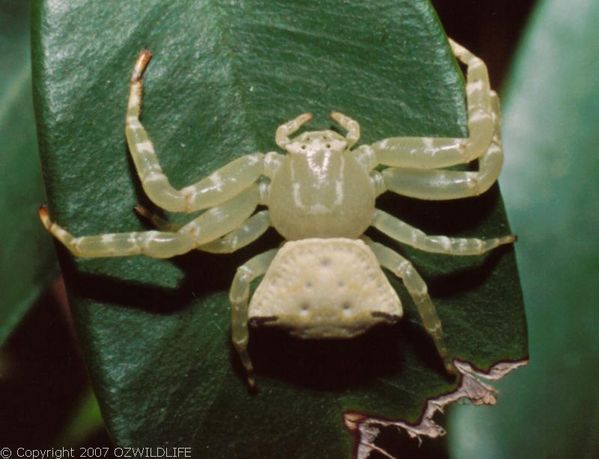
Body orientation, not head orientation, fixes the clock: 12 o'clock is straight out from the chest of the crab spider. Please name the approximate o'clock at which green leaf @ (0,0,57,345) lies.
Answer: The green leaf is roughly at 10 o'clock from the crab spider.

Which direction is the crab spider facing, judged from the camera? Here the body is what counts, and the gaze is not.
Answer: away from the camera

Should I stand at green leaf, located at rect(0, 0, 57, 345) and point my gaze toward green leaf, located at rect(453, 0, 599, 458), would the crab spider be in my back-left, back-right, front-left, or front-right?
front-right

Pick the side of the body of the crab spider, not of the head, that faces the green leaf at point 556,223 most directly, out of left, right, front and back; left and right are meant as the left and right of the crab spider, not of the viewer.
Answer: right
